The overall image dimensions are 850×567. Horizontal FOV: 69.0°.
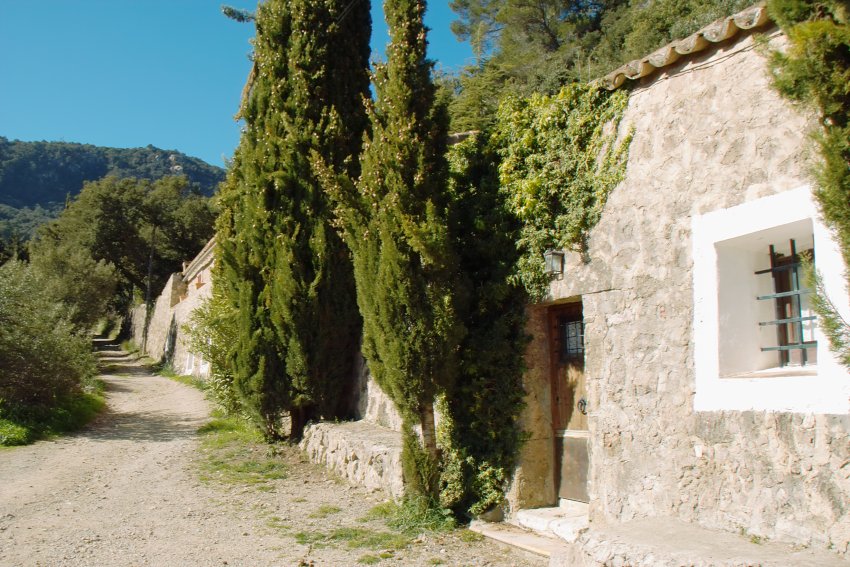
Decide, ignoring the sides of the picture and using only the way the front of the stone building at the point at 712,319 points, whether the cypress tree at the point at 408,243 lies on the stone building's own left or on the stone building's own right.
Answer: on the stone building's own right

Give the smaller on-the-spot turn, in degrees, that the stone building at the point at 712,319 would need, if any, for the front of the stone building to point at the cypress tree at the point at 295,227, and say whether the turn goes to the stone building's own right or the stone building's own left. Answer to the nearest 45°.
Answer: approximately 90° to the stone building's own right

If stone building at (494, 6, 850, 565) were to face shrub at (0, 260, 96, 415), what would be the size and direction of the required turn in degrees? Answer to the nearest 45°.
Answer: approximately 45° to its right

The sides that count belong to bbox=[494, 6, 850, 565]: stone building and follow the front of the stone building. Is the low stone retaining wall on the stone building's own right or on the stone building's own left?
on the stone building's own right

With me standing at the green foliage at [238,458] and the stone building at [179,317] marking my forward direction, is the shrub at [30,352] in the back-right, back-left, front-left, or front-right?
front-left

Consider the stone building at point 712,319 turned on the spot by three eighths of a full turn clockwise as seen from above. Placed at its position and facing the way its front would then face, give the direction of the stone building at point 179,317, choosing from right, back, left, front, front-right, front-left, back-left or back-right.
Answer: front-left

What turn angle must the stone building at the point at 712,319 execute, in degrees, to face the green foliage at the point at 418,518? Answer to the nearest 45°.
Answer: approximately 45° to its right

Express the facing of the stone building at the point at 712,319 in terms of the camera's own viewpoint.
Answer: facing the viewer and to the left of the viewer

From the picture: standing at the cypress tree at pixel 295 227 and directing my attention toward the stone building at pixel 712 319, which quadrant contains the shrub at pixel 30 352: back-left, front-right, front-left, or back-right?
back-right

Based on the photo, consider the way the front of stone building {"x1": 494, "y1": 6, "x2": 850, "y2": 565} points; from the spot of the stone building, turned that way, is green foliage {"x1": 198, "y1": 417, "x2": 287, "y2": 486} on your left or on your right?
on your right
